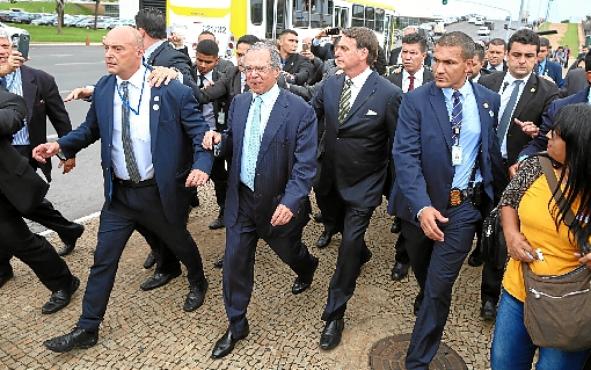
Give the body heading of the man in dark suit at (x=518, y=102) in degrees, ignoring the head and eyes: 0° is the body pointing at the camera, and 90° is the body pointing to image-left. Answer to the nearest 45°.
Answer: approximately 45°

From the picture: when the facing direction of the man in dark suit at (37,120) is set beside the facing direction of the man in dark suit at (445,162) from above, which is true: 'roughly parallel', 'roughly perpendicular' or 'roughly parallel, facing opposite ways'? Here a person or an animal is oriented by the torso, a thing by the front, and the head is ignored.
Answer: roughly parallel

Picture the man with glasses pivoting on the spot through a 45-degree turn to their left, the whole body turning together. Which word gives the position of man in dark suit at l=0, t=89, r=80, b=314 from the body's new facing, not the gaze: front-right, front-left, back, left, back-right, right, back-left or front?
right

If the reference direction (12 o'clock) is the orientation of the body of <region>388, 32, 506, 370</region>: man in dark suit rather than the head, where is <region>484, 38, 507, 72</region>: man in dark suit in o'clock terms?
<region>484, 38, 507, 72</region>: man in dark suit is roughly at 6 o'clock from <region>388, 32, 506, 370</region>: man in dark suit.

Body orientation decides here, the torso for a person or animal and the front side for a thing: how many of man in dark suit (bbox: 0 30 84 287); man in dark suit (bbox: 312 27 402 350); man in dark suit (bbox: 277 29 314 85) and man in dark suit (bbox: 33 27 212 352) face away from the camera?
0

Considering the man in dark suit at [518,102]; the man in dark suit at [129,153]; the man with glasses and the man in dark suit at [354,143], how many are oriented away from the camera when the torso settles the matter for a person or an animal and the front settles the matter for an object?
0

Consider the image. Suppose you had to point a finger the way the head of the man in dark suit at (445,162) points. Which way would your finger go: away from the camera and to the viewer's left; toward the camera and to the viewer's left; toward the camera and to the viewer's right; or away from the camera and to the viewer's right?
toward the camera and to the viewer's left

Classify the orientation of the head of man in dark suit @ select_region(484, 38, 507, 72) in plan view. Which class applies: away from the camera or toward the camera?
toward the camera

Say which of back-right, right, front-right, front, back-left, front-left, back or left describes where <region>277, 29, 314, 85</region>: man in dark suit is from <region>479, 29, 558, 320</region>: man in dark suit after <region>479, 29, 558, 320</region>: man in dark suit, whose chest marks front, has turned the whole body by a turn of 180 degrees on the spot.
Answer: left

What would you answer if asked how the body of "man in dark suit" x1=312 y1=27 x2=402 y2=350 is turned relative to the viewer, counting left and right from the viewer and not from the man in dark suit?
facing the viewer and to the left of the viewer

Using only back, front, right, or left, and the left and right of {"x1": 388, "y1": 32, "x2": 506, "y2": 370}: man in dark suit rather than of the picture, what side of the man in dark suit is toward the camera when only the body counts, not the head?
front

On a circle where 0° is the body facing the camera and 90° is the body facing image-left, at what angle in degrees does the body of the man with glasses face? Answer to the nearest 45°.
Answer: approximately 45°

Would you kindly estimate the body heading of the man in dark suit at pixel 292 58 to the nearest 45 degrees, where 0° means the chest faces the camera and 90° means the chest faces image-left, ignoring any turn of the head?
approximately 45°
